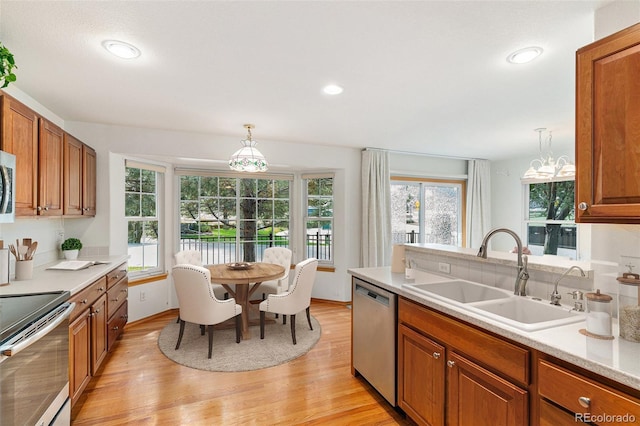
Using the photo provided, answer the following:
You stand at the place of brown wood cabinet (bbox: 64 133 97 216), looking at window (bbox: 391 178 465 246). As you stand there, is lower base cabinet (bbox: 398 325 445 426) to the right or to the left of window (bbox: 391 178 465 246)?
right

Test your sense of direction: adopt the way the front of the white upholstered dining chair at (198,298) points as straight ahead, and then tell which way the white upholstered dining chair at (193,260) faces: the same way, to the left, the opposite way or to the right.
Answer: to the right

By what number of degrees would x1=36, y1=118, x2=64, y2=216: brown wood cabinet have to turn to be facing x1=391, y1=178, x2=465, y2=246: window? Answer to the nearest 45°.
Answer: approximately 45° to its left

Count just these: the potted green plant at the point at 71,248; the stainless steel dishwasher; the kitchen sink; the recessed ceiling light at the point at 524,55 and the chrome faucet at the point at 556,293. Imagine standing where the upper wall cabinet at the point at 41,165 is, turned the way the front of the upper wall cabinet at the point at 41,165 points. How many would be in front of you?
4

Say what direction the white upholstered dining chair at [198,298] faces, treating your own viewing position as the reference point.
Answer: facing away from the viewer and to the right of the viewer

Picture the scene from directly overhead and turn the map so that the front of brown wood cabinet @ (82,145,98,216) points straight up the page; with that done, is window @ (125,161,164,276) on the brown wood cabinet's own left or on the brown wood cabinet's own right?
on the brown wood cabinet's own left
